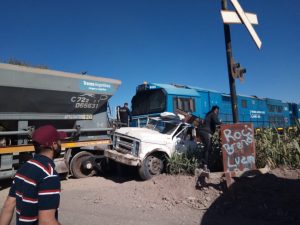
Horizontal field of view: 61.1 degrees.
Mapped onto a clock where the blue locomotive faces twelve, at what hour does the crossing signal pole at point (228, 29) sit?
The crossing signal pole is roughly at 10 o'clock from the blue locomotive.

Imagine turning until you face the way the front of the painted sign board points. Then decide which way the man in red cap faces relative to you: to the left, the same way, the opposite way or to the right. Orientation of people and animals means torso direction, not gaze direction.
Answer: the opposite way

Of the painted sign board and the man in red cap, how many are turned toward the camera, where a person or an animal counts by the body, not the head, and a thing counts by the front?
1

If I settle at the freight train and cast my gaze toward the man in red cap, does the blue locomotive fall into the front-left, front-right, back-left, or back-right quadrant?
back-left

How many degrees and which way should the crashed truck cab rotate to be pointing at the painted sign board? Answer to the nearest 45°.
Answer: approximately 90° to its left

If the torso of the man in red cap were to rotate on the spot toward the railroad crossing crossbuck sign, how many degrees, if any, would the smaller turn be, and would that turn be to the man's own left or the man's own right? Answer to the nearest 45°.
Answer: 0° — they already face it

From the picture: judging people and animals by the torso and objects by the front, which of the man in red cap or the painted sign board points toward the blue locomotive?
the man in red cap

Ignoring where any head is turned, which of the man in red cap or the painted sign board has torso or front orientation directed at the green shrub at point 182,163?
the man in red cap

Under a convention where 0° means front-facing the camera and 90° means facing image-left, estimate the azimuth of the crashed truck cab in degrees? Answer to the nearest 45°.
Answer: approximately 45°

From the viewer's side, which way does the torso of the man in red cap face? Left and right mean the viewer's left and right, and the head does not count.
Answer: facing away from the viewer and to the right of the viewer

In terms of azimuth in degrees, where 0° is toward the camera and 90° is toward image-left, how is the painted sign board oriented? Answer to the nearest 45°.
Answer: approximately 0°

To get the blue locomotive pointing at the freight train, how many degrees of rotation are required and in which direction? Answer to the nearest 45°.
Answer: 0° — it already faces it

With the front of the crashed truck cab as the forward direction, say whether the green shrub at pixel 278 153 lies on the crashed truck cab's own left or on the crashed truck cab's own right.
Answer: on the crashed truck cab's own left
